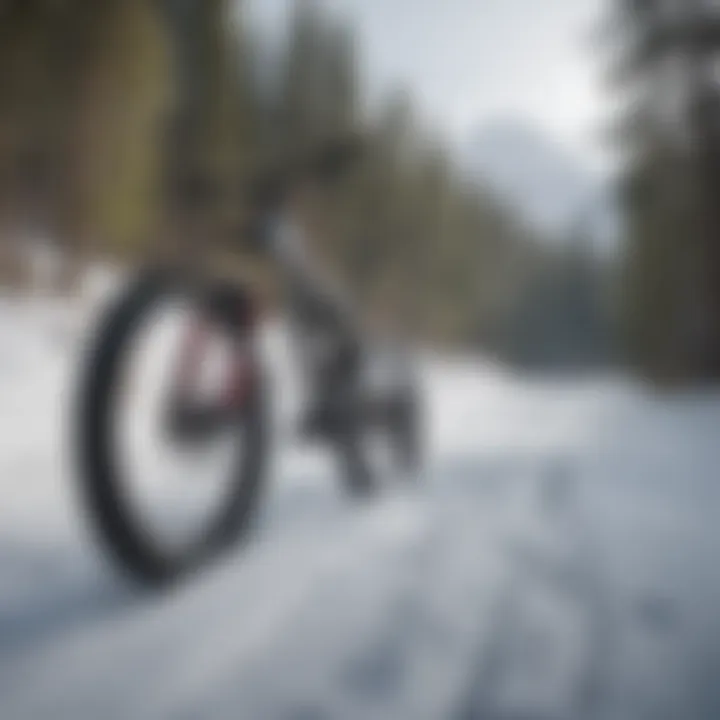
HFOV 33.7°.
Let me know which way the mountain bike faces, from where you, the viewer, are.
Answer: facing the viewer and to the left of the viewer
